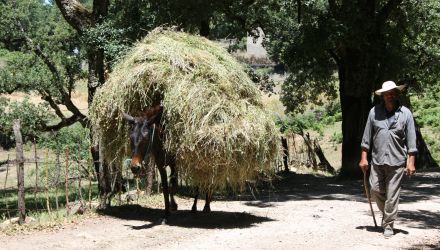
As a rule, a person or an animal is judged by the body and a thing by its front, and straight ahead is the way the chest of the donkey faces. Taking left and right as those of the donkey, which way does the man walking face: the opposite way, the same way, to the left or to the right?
the same way

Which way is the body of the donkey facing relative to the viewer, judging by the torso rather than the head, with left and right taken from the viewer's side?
facing the viewer and to the left of the viewer

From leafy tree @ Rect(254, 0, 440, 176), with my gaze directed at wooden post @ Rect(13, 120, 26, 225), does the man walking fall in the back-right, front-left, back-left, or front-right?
front-left

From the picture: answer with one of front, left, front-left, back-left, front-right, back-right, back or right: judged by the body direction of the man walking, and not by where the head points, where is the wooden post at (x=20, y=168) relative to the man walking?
right

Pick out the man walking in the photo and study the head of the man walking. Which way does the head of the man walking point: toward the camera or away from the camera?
toward the camera

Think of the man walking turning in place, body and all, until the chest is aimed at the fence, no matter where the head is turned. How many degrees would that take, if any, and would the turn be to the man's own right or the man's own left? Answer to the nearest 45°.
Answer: approximately 135° to the man's own right

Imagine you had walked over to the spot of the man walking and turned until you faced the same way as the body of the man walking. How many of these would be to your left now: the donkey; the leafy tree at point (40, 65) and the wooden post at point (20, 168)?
0

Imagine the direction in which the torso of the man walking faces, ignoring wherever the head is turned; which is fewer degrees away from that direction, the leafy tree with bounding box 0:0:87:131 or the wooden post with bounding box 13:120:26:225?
the wooden post

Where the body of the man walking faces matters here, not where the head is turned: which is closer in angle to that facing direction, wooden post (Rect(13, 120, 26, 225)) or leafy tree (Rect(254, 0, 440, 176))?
the wooden post

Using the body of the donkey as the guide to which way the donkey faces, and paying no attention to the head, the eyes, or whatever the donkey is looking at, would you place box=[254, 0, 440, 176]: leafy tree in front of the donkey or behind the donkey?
behind

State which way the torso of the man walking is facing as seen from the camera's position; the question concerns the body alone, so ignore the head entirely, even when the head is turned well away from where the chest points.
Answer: toward the camera

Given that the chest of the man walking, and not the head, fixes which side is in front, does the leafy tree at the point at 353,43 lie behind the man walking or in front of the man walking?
behind

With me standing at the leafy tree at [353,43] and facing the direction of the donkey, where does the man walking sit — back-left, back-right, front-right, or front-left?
front-left

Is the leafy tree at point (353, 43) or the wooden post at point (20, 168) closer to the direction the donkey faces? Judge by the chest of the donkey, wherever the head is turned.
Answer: the wooden post

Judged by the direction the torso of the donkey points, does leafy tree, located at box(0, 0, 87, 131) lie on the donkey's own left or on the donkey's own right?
on the donkey's own right
